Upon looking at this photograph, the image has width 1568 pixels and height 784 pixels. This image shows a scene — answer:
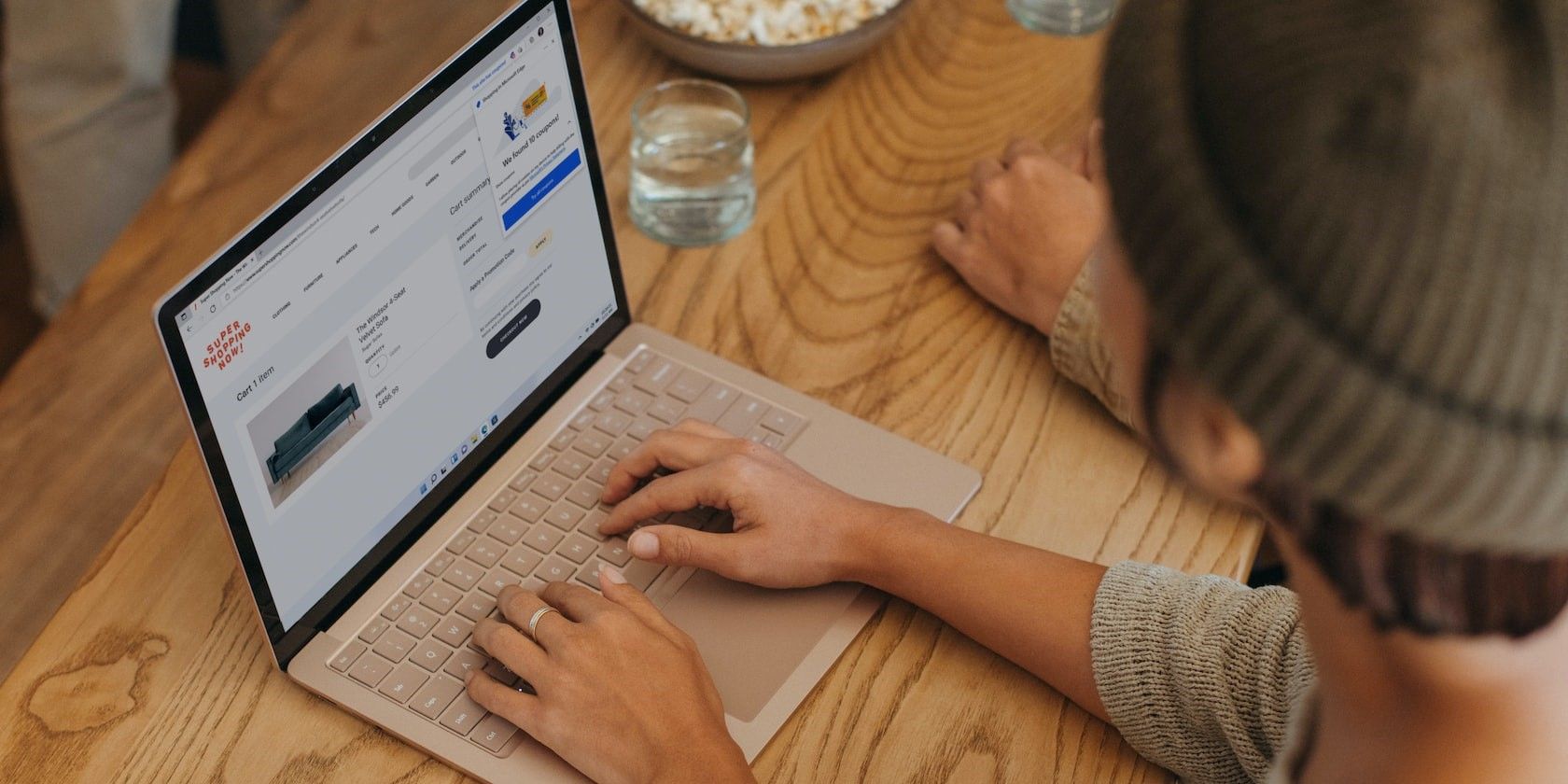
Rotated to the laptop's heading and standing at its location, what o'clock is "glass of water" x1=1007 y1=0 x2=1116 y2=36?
The glass of water is roughly at 9 o'clock from the laptop.

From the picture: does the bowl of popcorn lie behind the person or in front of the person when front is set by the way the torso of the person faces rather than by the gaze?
in front

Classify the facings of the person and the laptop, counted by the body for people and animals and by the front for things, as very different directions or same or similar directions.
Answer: very different directions

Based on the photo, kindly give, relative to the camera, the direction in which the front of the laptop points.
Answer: facing the viewer and to the right of the viewer

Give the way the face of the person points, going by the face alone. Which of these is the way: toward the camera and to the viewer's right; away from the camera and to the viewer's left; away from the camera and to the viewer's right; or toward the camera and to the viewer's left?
away from the camera and to the viewer's left

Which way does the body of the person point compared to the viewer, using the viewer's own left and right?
facing away from the viewer and to the left of the viewer

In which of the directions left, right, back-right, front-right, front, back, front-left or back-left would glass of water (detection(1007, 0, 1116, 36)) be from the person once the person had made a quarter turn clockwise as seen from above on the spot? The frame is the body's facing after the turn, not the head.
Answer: front-left
